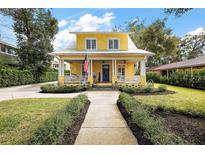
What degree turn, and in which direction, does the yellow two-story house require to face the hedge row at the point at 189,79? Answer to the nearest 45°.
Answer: approximately 90° to its left

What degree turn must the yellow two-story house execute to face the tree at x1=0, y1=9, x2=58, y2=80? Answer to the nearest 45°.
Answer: approximately 135° to its right

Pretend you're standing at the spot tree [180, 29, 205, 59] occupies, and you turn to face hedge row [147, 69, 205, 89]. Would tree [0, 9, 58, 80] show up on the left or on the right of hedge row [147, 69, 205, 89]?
right

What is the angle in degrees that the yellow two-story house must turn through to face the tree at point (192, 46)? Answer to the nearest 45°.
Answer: approximately 135° to its left

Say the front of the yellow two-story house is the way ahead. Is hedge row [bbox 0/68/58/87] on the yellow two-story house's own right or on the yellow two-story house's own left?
on the yellow two-story house's own right

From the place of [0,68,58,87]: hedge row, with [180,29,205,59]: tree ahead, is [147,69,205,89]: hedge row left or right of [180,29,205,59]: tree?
right

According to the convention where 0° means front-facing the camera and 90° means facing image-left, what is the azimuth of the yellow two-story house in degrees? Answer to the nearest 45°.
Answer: approximately 0°
